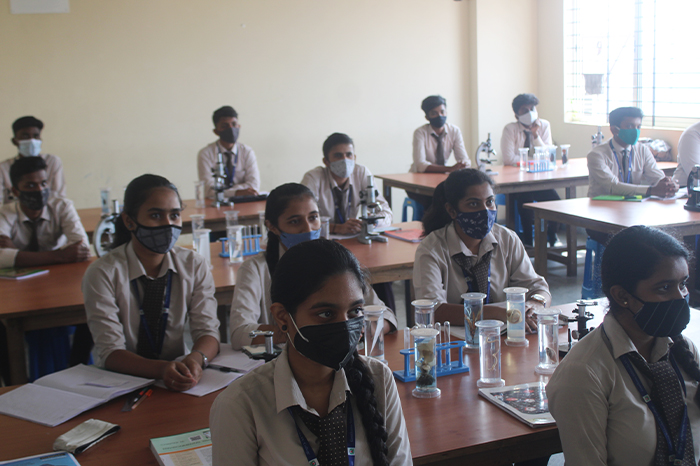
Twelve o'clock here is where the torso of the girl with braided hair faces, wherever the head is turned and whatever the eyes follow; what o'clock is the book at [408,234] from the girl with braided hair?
The book is roughly at 8 o'clock from the girl with braided hair.

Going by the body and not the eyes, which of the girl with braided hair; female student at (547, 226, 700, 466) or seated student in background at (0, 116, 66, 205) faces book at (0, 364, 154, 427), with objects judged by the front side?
the seated student in background

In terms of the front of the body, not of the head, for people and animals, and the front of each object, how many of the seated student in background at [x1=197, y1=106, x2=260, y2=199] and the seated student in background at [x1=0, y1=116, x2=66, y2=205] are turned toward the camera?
2

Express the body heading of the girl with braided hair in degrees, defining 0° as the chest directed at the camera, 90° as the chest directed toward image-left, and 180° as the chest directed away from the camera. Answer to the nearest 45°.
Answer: approximately 315°

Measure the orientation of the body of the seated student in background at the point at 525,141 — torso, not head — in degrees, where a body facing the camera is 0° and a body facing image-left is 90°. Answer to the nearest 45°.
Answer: approximately 0°

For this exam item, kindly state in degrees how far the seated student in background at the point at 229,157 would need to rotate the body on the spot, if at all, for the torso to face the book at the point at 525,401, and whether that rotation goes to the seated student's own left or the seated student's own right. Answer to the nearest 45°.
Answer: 0° — they already face it
